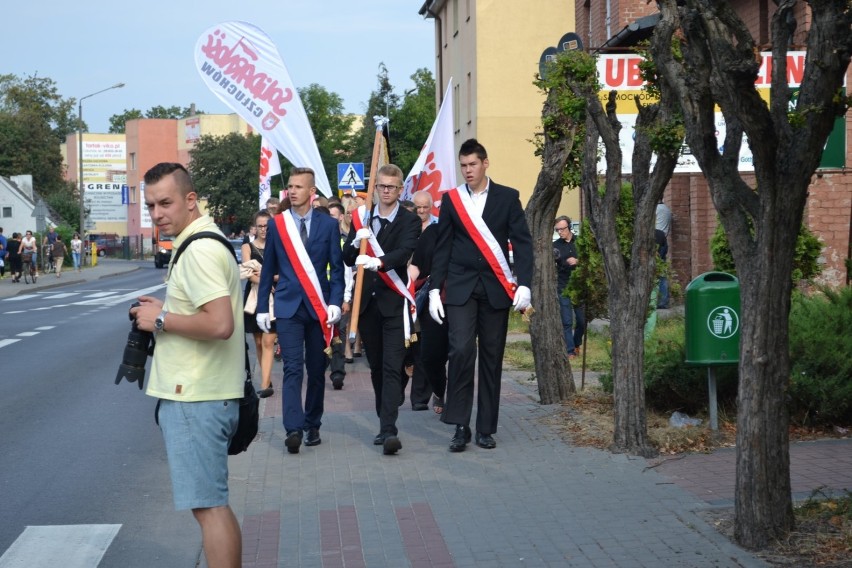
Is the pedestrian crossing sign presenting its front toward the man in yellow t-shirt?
yes

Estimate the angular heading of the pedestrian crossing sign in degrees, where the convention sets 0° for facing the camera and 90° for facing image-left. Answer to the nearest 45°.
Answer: approximately 0°

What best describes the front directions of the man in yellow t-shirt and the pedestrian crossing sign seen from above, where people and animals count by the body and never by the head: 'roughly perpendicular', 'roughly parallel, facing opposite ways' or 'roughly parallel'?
roughly perpendicular

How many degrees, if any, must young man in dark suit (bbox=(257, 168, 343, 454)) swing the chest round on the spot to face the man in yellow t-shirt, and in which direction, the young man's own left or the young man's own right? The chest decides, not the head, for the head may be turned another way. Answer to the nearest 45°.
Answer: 0° — they already face them

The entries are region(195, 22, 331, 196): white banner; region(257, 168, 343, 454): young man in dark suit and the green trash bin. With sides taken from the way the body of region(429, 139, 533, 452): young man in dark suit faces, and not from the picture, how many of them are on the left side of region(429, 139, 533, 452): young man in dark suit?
1

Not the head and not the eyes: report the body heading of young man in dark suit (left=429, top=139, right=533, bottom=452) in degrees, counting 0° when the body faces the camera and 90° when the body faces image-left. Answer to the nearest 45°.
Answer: approximately 0°

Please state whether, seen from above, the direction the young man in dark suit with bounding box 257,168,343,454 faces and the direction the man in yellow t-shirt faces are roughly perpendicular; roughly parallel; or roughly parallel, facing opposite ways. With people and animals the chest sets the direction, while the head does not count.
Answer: roughly perpendicular

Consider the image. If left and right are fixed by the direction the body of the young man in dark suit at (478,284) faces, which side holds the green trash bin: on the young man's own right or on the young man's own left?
on the young man's own left
